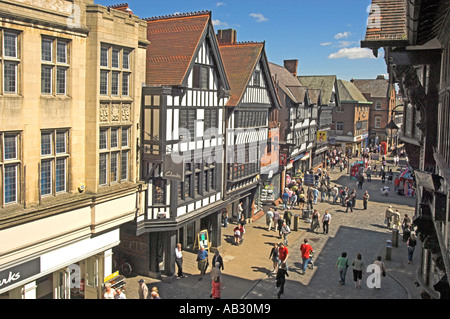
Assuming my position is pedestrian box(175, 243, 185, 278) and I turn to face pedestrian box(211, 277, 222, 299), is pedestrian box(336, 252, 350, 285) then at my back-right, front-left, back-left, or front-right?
front-left

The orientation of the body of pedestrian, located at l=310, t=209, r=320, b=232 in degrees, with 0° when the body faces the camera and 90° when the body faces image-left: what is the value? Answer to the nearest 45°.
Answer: approximately 45°

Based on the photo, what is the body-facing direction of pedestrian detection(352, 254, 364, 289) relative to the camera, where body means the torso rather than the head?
away from the camera

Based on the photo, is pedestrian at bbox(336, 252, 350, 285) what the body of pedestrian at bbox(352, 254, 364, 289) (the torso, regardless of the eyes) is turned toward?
no

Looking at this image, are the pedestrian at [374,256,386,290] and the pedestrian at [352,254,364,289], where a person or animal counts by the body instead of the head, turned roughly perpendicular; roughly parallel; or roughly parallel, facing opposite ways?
roughly parallel

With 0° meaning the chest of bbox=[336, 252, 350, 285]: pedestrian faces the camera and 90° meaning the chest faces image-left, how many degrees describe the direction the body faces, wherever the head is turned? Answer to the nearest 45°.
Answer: approximately 180°

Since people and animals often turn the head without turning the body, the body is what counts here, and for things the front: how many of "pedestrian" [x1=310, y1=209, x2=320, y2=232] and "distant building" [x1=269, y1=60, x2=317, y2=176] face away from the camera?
0
